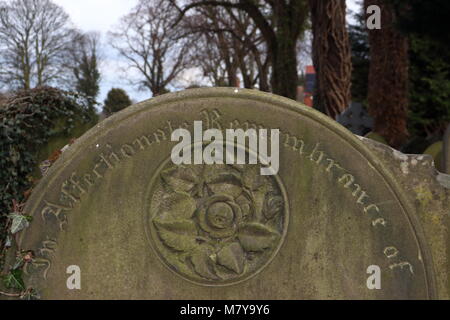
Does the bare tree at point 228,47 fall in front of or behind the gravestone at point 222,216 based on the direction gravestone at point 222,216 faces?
behind

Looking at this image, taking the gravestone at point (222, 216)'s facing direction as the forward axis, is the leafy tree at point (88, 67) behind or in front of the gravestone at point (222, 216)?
behind

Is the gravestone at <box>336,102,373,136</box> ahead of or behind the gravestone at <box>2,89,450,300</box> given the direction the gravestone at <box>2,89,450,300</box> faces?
behind

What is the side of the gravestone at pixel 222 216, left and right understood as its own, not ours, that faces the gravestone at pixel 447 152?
back

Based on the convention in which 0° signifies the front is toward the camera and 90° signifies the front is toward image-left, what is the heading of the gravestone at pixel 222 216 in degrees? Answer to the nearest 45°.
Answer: approximately 0°

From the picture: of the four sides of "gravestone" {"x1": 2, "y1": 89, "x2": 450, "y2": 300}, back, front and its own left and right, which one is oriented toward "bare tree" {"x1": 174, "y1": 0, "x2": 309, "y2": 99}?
back
